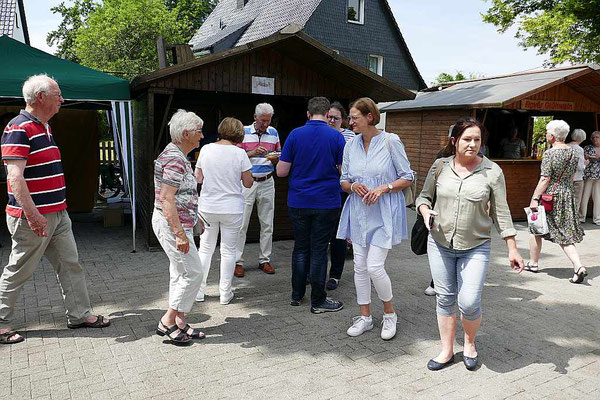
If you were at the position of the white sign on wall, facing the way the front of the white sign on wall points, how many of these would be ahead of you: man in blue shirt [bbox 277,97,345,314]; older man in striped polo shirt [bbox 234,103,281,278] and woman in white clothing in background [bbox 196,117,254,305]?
3

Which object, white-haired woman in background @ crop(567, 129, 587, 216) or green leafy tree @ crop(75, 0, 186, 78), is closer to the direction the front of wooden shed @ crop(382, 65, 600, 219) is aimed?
the white-haired woman in background

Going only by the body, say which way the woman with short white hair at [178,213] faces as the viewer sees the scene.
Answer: to the viewer's right

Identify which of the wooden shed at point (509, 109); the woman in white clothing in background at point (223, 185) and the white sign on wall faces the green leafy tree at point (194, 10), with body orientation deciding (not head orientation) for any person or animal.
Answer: the woman in white clothing in background

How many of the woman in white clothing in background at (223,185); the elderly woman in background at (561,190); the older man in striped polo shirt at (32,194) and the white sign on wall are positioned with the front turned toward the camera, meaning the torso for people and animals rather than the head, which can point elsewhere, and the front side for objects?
1

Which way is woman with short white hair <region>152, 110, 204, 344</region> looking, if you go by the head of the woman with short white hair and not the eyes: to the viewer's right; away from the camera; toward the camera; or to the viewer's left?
to the viewer's right

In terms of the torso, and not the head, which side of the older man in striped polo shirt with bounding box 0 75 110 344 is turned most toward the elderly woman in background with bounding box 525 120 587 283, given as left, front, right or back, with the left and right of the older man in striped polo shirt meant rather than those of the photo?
front

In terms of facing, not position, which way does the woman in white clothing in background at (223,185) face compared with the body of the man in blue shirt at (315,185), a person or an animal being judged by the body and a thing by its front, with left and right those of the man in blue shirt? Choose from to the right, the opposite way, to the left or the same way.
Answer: the same way

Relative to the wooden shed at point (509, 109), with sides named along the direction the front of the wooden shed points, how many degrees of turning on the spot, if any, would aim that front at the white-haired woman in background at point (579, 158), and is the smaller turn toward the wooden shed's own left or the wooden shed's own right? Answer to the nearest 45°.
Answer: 0° — it already faces them

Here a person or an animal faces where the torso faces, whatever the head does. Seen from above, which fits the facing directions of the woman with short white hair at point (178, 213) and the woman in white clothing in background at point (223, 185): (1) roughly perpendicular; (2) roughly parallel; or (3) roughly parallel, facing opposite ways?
roughly perpendicular

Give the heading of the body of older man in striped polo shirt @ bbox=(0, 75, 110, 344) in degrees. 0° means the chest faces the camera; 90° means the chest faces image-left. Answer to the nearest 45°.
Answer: approximately 270°

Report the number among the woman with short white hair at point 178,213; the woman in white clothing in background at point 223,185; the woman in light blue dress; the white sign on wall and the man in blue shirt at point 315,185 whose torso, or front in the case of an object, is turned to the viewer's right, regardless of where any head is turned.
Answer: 1

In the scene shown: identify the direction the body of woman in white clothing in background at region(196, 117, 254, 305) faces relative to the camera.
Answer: away from the camera

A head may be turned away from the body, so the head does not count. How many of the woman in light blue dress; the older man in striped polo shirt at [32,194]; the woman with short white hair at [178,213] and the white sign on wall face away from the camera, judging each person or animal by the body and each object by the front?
0

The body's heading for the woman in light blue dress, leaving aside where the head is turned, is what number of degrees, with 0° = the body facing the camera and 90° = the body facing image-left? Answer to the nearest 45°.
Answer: approximately 45°

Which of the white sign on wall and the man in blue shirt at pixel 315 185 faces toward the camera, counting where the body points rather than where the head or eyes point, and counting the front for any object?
the white sign on wall

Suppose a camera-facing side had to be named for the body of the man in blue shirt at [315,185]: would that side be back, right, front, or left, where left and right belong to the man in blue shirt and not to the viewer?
back

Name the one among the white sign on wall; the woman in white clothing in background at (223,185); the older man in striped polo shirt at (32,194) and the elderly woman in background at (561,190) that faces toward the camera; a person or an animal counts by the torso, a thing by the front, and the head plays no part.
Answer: the white sign on wall

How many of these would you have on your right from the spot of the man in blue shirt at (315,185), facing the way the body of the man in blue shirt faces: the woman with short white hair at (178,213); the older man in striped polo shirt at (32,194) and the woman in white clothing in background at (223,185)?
0
